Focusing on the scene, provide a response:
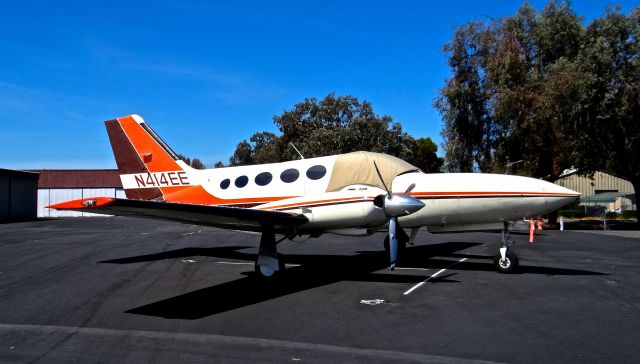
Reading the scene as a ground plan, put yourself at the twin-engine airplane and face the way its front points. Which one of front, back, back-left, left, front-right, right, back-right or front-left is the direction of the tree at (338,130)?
back-left

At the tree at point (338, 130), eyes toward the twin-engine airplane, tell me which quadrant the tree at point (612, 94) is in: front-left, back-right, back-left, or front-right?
front-left

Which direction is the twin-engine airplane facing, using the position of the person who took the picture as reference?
facing the viewer and to the right of the viewer

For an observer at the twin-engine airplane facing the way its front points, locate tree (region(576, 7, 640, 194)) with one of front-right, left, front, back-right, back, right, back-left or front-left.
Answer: left

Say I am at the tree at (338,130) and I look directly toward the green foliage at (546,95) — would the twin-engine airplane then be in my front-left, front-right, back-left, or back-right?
front-right
